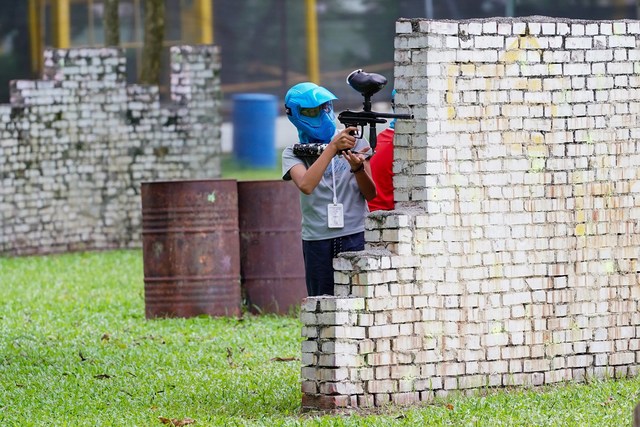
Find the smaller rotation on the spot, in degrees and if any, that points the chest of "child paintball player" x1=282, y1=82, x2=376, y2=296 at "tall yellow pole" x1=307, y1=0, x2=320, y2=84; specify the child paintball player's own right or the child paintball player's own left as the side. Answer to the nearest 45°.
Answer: approximately 135° to the child paintball player's own left

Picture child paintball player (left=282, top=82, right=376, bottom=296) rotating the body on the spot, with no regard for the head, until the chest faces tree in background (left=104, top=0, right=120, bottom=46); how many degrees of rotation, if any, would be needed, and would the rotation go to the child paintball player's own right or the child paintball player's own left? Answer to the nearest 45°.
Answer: approximately 135° to the child paintball player's own left

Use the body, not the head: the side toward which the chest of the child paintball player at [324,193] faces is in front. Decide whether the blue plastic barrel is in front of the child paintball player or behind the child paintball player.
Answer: behind

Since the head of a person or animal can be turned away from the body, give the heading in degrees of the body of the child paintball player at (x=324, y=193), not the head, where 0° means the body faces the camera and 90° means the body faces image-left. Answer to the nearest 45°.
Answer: approximately 315°

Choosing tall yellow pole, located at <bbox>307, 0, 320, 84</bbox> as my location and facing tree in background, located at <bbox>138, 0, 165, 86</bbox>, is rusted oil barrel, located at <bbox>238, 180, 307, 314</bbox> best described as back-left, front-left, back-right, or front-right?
front-left

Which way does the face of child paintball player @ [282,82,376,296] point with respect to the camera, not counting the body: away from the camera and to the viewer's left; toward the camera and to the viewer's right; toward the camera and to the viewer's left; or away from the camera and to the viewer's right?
toward the camera and to the viewer's right

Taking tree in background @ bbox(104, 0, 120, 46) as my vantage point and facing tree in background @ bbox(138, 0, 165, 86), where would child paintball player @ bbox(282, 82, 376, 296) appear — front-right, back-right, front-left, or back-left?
front-right
